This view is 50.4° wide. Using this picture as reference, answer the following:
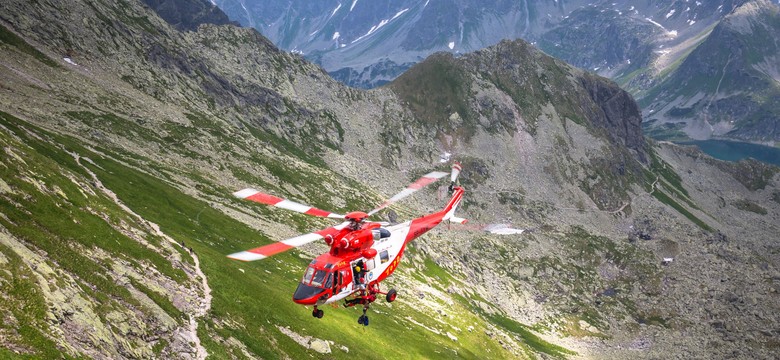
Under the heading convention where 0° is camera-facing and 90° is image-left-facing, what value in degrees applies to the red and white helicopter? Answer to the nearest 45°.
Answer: approximately 45°
